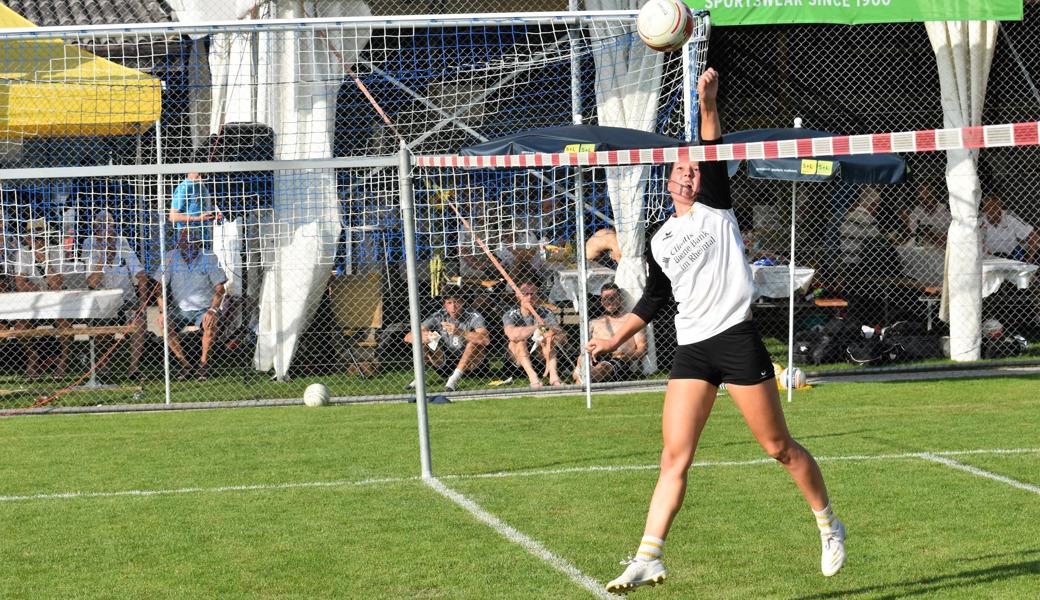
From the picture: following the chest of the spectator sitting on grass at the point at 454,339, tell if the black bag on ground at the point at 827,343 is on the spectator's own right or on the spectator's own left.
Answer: on the spectator's own left

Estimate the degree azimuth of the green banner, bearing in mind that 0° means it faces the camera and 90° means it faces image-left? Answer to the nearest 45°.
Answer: approximately 0°

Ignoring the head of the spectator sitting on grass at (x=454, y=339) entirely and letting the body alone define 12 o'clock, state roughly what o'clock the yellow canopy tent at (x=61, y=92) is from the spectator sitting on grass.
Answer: The yellow canopy tent is roughly at 3 o'clock from the spectator sitting on grass.

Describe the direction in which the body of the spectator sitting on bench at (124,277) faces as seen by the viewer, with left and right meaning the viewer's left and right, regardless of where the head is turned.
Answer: facing the viewer

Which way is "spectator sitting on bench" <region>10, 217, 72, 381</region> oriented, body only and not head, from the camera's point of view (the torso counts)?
toward the camera

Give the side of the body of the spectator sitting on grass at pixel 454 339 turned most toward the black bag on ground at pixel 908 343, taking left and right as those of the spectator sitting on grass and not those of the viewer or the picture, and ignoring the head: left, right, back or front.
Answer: left

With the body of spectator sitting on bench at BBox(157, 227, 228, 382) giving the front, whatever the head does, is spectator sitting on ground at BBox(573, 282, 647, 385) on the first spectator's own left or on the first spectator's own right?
on the first spectator's own left

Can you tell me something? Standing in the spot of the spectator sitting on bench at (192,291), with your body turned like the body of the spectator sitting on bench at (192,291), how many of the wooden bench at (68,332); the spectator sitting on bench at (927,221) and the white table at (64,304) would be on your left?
1

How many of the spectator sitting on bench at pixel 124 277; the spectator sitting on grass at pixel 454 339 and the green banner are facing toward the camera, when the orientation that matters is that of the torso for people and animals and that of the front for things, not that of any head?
3

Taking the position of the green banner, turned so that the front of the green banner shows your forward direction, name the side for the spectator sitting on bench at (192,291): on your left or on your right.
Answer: on your right

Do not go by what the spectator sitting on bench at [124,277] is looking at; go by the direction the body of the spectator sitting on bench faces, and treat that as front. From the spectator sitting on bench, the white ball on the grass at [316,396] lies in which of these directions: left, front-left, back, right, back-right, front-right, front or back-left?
front-left

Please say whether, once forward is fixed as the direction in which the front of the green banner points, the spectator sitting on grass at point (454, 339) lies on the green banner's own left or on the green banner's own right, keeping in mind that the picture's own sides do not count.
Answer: on the green banner's own right
